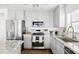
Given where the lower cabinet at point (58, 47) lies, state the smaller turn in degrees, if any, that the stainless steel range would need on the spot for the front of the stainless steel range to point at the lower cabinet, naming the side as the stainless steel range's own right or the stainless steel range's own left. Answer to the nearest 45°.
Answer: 0° — it already faces it

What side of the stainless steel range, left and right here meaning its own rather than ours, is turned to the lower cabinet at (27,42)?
right

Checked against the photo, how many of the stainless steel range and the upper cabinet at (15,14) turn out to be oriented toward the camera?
2

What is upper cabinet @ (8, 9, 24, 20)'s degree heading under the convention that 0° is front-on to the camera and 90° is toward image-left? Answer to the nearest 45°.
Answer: approximately 0°
